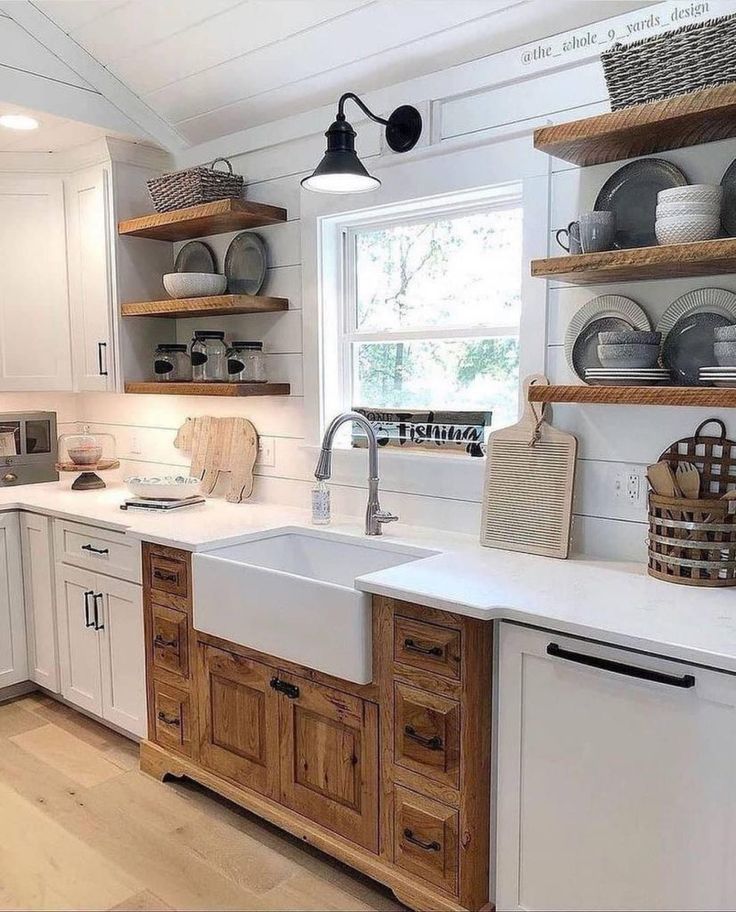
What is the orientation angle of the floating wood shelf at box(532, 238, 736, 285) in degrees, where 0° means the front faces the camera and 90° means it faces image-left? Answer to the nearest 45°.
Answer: approximately 45°

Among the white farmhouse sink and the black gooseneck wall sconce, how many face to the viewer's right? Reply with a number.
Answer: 0

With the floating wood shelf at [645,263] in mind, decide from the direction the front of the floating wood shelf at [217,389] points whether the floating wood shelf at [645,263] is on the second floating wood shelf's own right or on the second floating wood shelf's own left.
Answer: on the second floating wood shelf's own left

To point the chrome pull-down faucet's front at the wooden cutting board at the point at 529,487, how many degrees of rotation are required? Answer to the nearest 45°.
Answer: approximately 90° to its left

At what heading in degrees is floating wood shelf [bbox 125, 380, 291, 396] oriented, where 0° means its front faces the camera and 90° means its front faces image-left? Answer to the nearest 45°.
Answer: approximately 45°

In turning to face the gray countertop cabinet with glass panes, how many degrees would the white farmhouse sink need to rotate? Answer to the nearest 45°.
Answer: approximately 90° to its right

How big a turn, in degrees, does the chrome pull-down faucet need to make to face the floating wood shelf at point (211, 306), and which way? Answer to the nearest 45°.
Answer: approximately 90° to its right

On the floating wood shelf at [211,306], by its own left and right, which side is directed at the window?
left
